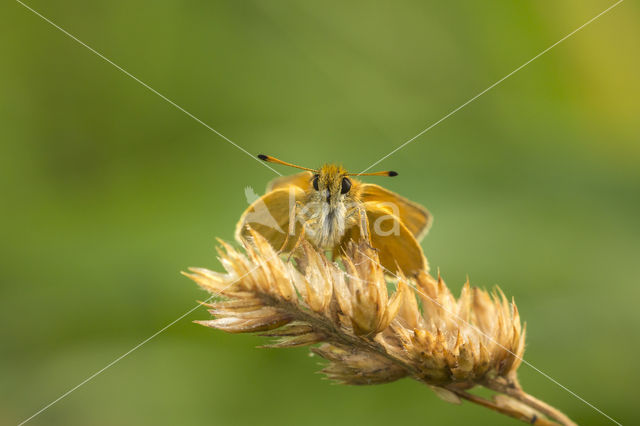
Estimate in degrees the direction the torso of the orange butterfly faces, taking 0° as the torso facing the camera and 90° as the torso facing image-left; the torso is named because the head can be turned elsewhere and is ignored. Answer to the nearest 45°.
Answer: approximately 0°
